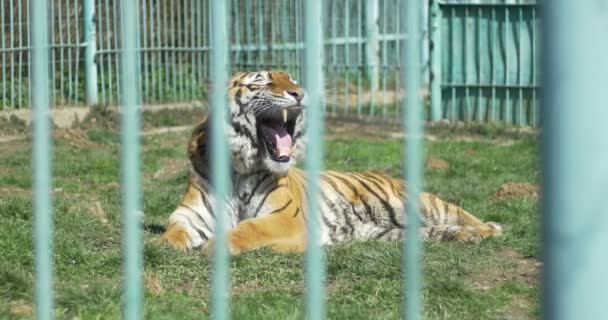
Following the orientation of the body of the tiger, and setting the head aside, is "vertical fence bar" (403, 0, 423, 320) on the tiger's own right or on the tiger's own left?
on the tiger's own left

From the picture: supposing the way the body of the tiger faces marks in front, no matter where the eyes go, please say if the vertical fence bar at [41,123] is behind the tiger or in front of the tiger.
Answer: in front

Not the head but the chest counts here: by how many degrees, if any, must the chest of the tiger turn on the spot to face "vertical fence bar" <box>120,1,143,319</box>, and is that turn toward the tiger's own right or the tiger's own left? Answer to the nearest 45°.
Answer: approximately 45° to the tiger's own left

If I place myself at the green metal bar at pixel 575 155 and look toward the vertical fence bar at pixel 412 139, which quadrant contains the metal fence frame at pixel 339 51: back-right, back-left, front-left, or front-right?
front-right

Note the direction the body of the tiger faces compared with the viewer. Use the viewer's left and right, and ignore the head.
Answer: facing the viewer and to the left of the viewer

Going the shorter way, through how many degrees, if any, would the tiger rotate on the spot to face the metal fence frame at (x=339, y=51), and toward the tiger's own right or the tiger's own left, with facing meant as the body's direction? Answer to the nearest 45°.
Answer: approximately 135° to the tiger's own right
